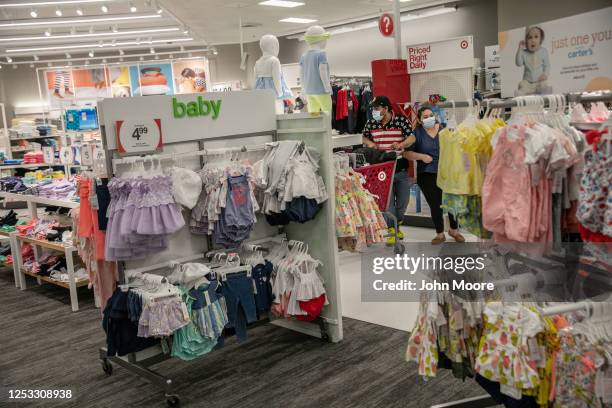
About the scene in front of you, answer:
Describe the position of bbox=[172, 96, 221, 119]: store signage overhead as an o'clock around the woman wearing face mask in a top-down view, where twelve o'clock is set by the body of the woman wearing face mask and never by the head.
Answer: The store signage overhead is roughly at 1 o'clock from the woman wearing face mask.

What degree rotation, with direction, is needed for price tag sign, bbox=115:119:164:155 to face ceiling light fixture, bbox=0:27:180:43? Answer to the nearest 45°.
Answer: approximately 180°

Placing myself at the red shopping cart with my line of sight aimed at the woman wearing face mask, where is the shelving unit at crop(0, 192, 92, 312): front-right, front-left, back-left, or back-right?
back-left

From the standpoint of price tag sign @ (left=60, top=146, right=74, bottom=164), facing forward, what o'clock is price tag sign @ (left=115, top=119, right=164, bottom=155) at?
price tag sign @ (left=115, top=119, right=164, bottom=155) is roughly at 12 o'clock from price tag sign @ (left=60, top=146, right=74, bottom=164).

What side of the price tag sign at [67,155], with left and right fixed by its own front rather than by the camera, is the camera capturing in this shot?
front

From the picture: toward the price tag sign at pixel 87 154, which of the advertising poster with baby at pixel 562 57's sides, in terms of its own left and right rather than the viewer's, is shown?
front

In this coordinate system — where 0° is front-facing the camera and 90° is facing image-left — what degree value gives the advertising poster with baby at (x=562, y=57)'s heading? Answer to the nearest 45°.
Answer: approximately 45°

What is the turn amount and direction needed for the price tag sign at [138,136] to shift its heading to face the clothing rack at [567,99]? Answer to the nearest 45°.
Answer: approximately 45° to its left

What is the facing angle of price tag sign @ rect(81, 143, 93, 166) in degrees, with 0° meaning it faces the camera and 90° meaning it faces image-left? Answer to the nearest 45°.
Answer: approximately 0°

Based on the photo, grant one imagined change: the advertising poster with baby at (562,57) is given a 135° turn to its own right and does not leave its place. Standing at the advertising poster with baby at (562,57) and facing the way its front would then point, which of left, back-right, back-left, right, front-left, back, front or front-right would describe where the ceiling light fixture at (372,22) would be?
front-left
